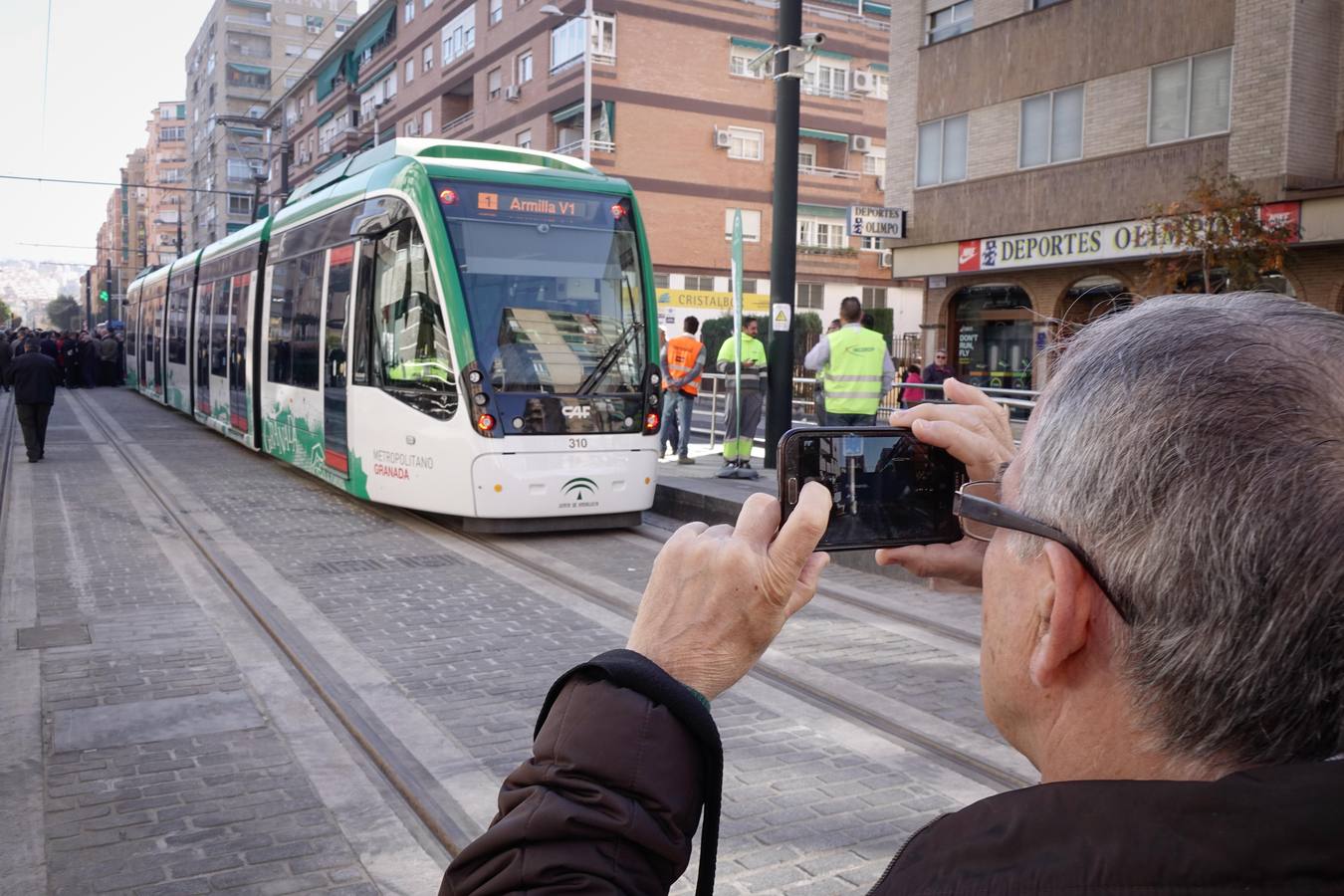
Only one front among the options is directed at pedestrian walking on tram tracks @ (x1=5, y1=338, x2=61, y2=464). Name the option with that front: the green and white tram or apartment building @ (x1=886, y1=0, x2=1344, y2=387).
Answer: the apartment building

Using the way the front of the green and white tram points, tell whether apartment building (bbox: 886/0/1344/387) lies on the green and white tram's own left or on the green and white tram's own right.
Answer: on the green and white tram's own left

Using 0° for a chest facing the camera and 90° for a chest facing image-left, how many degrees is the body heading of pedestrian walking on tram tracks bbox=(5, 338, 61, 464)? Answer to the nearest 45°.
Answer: approximately 180°

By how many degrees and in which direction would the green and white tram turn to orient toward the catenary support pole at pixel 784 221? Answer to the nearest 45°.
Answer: approximately 90° to its left

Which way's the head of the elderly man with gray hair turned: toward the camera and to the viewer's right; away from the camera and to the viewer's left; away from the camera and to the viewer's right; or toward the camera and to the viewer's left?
away from the camera and to the viewer's left
